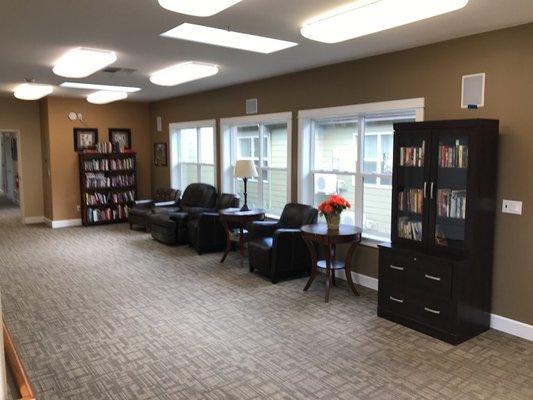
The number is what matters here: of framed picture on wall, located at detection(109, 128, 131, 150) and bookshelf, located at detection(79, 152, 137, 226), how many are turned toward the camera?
2

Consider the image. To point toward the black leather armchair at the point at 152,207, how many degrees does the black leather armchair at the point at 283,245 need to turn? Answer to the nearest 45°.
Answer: approximately 90° to its right

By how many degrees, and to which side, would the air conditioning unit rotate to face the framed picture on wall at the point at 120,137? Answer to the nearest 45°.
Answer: approximately 90° to its right

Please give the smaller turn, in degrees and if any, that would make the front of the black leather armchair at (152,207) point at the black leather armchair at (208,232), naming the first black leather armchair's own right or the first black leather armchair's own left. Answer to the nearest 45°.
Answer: approximately 45° to the first black leather armchair's own left

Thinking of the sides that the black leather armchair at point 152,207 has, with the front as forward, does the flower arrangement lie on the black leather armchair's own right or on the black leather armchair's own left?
on the black leather armchair's own left

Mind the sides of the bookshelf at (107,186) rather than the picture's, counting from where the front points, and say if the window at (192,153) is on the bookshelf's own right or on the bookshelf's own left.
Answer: on the bookshelf's own left

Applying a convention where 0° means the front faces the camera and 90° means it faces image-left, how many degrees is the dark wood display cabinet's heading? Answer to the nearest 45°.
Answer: approximately 45°

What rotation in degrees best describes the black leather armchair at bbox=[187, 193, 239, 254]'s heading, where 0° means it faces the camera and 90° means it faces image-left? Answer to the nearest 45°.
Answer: approximately 45°

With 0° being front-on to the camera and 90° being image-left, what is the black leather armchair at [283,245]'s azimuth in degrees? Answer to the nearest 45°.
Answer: approximately 45°
